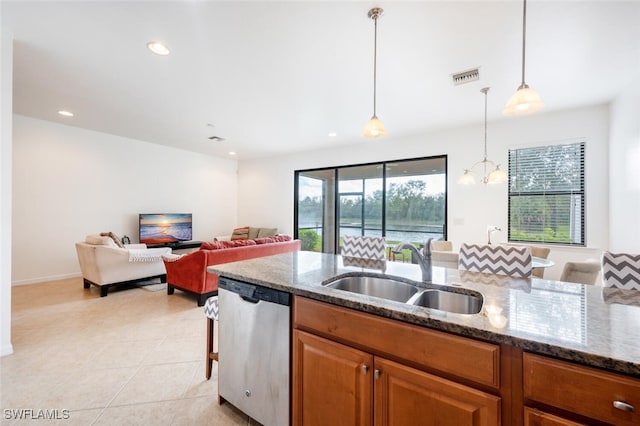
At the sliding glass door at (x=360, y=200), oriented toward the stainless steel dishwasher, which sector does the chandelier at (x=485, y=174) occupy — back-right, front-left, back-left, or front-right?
front-left

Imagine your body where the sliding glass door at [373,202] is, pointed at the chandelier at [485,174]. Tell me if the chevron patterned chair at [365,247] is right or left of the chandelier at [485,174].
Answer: right

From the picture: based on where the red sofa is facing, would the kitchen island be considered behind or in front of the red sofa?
behind

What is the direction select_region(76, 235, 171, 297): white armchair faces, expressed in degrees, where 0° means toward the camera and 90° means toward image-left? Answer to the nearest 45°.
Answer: approximately 225°

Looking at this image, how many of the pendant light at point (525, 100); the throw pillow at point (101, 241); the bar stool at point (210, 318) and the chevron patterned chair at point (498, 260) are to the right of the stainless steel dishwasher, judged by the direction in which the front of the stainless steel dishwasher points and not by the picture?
2

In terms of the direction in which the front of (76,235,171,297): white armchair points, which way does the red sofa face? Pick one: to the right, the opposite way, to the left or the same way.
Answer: to the left

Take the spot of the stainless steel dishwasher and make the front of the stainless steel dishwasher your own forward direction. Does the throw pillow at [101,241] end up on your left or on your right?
on your right

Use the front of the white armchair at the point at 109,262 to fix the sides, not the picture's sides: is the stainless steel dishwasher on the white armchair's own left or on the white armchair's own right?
on the white armchair's own right

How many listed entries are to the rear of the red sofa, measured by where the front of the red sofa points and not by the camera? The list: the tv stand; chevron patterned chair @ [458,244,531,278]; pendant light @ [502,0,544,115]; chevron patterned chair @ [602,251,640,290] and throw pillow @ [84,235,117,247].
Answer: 3
